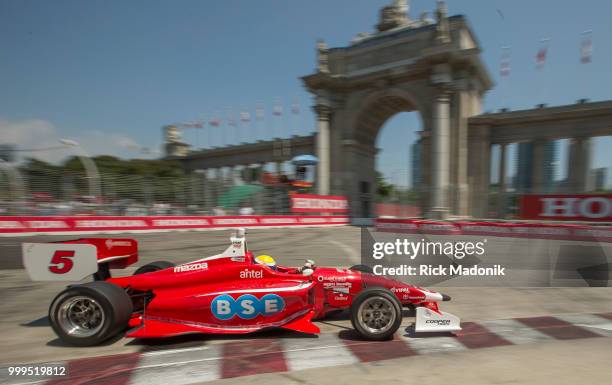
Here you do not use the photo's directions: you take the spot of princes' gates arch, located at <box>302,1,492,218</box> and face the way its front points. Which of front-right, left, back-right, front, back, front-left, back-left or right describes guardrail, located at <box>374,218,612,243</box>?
front-left

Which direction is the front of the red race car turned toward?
to the viewer's right

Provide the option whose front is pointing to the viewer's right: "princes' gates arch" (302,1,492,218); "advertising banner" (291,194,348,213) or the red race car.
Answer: the red race car

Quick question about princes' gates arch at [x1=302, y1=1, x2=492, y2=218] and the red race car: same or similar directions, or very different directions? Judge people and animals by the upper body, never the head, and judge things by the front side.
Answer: very different directions

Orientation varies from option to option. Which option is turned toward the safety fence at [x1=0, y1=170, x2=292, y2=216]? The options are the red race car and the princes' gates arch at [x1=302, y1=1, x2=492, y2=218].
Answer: the princes' gates arch

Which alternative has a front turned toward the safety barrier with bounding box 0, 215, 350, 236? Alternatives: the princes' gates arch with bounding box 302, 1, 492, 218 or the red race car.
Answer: the princes' gates arch

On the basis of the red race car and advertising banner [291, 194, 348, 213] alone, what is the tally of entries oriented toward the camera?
1

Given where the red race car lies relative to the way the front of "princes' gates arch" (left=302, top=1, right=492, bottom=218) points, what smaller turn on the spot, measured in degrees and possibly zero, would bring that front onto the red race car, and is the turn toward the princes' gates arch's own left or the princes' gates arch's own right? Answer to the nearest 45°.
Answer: approximately 45° to the princes' gates arch's own left

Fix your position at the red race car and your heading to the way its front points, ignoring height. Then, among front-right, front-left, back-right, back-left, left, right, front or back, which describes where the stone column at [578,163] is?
front-left

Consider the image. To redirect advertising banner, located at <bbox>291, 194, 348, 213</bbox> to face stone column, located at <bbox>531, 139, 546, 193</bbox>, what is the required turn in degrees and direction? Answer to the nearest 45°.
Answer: approximately 90° to its left

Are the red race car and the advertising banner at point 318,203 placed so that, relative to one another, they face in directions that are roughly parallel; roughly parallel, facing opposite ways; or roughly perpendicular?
roughly perpendicular

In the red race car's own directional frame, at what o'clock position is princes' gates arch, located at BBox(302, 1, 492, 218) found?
The princes' gates arch is roughly at 10 o'clock from the red race car.

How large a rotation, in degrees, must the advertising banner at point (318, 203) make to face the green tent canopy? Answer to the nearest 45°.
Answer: approximately 45° to its right

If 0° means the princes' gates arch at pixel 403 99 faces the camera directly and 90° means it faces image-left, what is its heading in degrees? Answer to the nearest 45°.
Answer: approximately 45°

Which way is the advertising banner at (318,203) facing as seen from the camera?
toward the camera

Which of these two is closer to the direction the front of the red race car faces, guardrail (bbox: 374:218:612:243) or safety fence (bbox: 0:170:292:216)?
the guardrail
